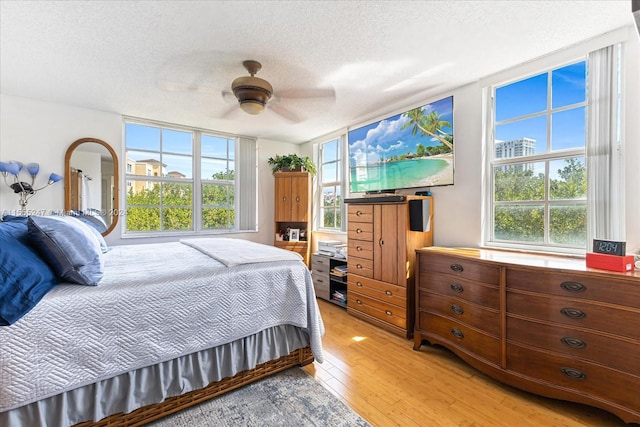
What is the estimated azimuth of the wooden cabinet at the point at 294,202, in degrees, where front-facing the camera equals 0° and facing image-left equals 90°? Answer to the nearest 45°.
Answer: approximately 0°

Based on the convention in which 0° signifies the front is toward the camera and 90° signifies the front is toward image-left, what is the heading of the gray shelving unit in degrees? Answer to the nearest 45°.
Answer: approximately 45°

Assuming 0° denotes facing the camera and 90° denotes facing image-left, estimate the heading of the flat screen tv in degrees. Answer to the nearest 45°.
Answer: approximately 45°

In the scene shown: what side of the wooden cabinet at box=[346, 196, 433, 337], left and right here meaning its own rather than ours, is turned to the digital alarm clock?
left

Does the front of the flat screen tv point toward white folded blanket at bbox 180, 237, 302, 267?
yes

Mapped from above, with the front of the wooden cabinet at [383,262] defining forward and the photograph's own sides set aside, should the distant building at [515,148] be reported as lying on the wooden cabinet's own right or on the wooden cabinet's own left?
on the wooden cabinet's own left

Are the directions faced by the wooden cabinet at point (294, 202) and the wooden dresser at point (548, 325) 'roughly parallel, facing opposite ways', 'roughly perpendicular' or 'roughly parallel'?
roughly perpendicular

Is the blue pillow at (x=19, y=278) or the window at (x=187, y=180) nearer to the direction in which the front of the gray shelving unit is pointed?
the blue pillow

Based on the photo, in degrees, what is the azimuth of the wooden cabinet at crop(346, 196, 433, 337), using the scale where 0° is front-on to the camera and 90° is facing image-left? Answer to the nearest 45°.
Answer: approximately 45°

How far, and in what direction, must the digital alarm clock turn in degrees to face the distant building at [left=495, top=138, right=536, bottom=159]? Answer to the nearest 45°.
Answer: approximately 135° to its right
